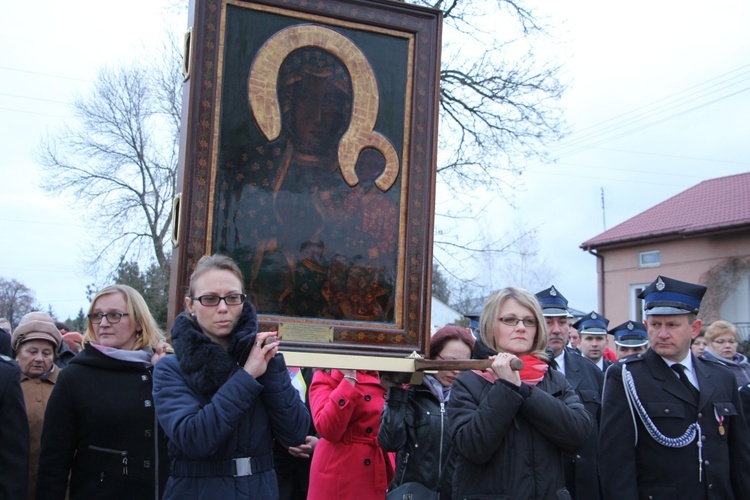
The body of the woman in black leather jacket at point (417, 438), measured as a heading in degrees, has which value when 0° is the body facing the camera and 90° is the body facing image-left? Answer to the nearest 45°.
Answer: approximately 315°

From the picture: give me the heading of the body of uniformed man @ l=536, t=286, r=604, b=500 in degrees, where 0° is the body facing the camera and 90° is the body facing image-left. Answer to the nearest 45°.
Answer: approximately 0°

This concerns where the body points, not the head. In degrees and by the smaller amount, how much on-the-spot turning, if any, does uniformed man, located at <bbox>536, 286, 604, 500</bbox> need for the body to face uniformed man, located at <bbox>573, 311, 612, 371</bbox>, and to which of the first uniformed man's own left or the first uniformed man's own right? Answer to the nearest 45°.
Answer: approximately 180°
